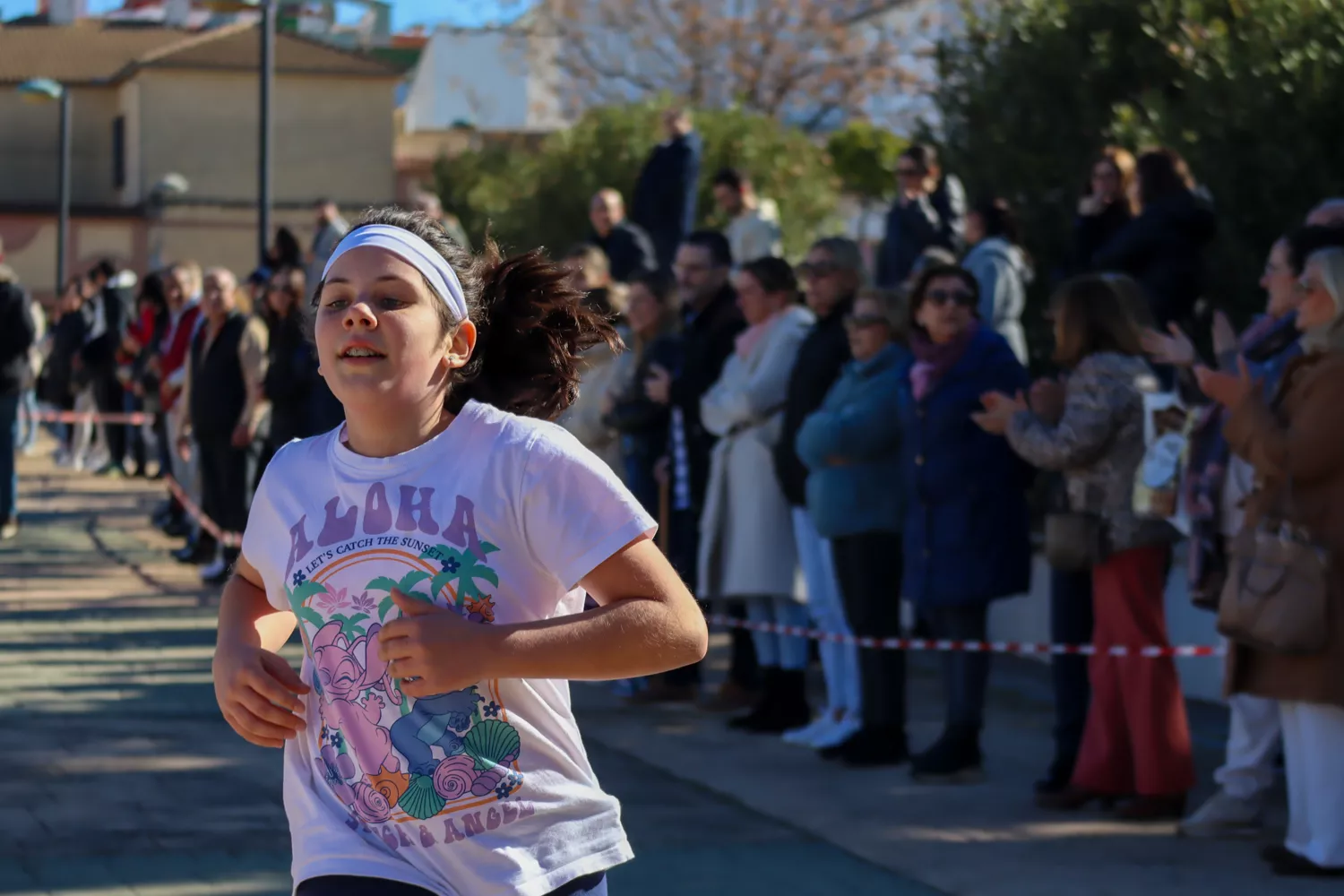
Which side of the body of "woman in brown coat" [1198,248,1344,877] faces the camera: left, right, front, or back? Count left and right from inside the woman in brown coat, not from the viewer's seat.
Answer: left

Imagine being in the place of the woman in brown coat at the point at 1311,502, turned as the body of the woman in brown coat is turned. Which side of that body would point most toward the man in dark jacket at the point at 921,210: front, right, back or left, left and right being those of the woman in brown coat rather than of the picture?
right

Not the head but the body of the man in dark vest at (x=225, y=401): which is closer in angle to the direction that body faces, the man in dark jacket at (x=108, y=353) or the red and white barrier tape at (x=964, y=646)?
the red and white barrier tape

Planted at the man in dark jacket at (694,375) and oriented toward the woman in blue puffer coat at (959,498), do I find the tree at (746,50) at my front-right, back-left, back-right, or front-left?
back-left

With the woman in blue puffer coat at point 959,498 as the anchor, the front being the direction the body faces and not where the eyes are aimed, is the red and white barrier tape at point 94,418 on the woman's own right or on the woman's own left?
on the woman's own right

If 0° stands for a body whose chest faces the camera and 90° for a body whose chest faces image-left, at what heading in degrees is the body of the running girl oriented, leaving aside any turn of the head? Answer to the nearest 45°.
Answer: approximately 45°
